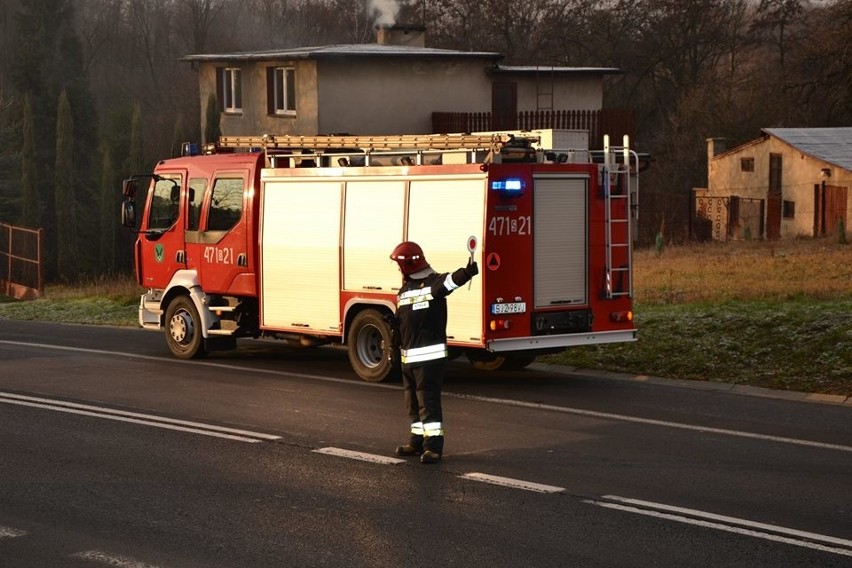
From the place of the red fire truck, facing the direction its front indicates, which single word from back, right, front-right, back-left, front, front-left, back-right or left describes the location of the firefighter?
back-left

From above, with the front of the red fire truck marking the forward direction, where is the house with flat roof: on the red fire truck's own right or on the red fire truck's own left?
on the red fire truck's own right

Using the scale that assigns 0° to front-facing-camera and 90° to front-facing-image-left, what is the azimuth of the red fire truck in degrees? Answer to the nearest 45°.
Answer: approximately 135°

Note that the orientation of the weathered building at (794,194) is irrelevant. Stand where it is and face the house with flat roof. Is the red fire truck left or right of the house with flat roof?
left

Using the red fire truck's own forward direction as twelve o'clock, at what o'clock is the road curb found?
The road curb is roughly at 5 o'clock from the red fire truck.

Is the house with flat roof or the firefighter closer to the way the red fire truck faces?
the house with flat roof

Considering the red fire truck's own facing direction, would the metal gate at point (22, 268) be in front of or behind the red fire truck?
in front

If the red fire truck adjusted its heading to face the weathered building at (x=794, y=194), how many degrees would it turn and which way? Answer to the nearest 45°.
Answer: approximately 90° to its right
